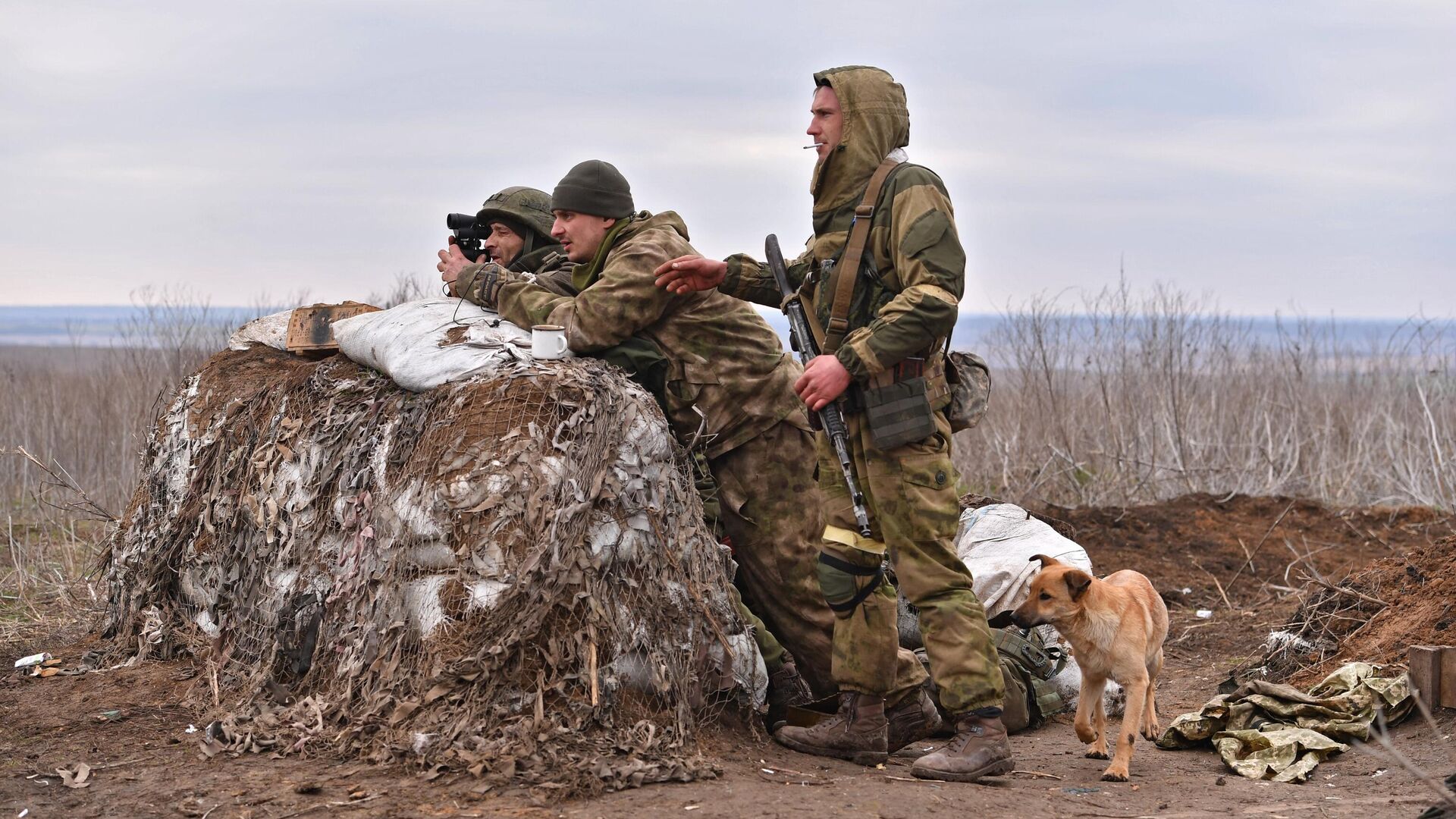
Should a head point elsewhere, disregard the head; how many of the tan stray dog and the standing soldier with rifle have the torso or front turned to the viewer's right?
0

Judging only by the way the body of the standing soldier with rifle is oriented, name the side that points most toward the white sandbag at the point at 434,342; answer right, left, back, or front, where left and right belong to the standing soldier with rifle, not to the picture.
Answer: front

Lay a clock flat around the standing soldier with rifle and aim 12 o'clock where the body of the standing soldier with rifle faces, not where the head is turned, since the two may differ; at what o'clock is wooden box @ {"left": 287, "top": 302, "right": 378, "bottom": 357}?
The wooden box is roughly at 1 o'clock from the standing soldier with rifle.

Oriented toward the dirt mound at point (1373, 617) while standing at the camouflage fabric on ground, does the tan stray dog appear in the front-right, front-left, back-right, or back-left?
back-left

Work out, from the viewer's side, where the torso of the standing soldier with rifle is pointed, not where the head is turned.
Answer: to the viewer's left

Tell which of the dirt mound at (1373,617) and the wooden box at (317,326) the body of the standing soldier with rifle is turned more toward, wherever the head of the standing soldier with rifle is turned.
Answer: the wooden box

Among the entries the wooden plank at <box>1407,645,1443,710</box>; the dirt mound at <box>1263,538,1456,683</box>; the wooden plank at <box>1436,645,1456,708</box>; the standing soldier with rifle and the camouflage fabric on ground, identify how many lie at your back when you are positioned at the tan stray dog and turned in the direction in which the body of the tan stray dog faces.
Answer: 4

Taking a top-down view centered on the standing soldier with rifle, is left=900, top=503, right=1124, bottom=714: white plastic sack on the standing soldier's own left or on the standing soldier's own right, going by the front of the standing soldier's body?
on the standing soldier's own right

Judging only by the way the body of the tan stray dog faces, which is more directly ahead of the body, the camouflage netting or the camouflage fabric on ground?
the camouflage netting

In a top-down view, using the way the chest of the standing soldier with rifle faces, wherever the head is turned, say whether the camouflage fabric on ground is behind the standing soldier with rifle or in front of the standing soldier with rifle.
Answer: behind

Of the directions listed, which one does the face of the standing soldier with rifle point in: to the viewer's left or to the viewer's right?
to the viewer's left

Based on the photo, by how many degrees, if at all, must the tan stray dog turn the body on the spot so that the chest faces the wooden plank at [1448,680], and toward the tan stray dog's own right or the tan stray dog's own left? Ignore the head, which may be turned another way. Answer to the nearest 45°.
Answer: approximately 180°
